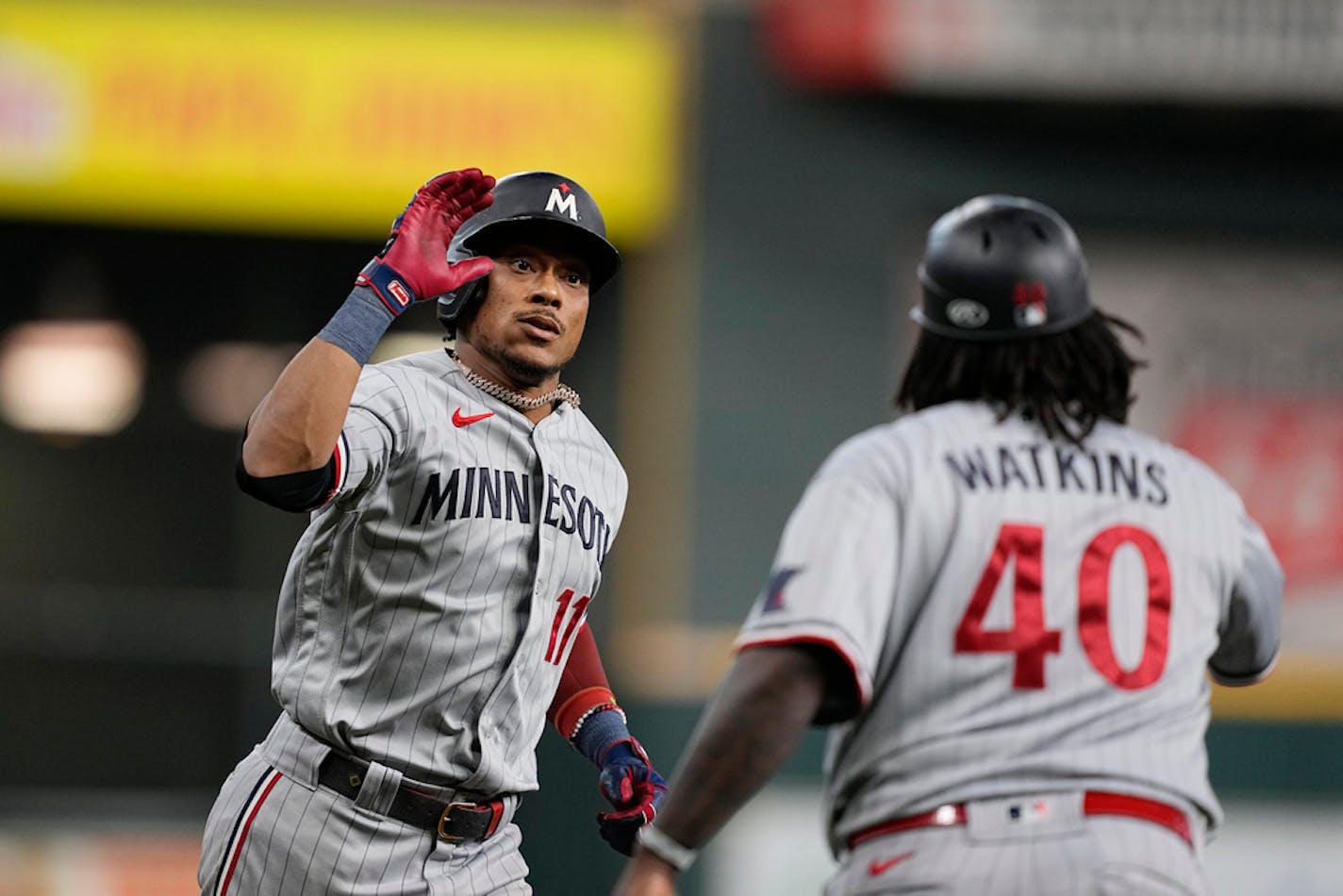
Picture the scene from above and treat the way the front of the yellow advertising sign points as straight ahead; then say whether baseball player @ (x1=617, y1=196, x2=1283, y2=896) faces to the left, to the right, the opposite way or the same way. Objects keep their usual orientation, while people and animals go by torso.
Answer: the opposite way

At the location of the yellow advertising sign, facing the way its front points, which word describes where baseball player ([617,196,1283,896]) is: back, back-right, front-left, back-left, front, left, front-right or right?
front

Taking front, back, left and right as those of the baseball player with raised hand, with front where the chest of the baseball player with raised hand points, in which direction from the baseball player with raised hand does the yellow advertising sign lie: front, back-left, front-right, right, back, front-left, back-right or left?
back-left

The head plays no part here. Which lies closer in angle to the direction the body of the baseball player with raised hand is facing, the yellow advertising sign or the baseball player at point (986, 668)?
the baseball player

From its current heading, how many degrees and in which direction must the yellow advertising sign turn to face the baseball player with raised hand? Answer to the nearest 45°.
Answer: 0° — it already faces them

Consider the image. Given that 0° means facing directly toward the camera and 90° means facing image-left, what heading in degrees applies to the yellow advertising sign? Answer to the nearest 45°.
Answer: approximately 0°

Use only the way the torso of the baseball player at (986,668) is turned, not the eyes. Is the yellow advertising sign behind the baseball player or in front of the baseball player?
in front

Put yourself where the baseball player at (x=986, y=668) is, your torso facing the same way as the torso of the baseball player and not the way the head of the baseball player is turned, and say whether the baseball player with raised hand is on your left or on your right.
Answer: on your left

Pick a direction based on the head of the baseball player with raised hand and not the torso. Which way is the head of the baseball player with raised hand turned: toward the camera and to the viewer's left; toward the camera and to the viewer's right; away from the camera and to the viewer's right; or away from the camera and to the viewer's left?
toward the camera and to the viewer's right

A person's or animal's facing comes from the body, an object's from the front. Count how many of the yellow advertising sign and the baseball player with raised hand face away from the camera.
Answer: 0

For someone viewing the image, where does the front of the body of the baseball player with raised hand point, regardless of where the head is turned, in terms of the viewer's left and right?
facing the viewer and to the right of the viewer

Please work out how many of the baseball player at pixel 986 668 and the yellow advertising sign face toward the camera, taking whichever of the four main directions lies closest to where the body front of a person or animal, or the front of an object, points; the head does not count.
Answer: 1

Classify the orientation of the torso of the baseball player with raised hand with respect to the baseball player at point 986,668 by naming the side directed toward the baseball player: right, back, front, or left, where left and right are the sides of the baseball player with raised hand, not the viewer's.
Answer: front

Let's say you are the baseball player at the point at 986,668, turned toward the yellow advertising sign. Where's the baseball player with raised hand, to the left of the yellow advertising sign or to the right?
left

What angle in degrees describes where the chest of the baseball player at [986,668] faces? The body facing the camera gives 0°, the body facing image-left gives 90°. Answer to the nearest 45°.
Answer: approximately 180°
